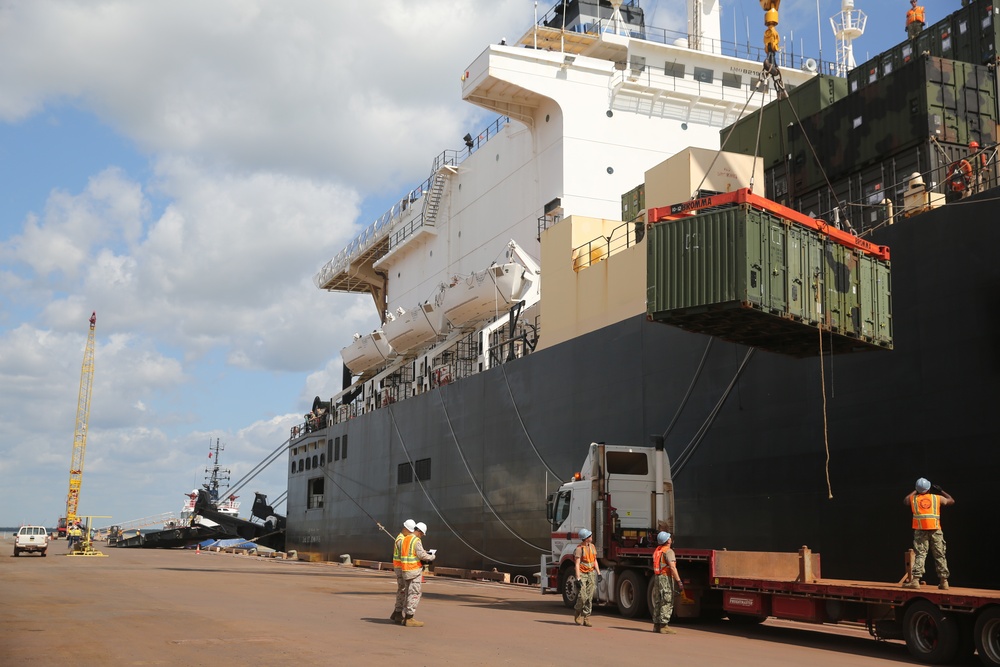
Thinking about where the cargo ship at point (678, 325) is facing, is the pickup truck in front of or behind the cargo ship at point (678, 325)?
behind

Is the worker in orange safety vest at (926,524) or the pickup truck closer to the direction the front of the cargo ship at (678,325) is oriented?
the worker in orange safety vest

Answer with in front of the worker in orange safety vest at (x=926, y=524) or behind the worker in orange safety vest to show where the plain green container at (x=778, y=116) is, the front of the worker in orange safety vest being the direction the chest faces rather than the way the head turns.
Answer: in front

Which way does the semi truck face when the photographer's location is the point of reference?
facing away from the viewer and to the left of the viewer

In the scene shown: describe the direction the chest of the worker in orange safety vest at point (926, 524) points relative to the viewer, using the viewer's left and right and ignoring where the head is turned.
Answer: facing away from the viewer

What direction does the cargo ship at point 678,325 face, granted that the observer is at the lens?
facing the viewer and to the right of the viewer

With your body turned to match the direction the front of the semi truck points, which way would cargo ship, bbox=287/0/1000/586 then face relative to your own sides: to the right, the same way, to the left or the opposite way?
the opposite way

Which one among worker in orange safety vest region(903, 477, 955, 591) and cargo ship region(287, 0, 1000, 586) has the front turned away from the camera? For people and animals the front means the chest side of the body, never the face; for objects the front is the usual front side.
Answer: the worker in orange safety vest
